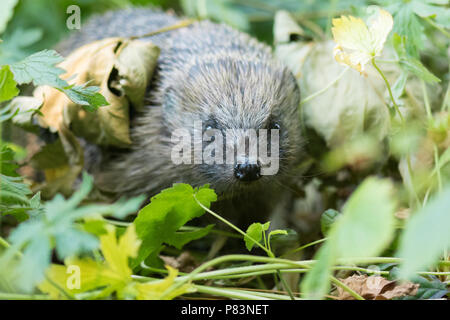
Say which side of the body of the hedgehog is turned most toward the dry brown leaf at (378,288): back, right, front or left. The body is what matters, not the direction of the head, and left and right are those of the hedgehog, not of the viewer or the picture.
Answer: front

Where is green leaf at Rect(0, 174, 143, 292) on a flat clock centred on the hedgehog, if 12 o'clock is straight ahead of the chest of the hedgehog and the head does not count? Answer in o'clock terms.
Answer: The green leaf is roughly at 2 o'clock from the hedgehog.

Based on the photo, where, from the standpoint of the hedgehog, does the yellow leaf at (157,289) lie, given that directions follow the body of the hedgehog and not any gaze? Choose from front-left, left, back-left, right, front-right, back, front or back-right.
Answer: front-right

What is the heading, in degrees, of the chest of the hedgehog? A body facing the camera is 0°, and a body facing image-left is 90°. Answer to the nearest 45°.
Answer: approximately 315°

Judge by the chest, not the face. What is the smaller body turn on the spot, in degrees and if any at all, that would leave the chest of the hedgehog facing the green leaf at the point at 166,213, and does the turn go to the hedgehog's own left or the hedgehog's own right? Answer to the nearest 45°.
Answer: approximately 45° to the hedgehog's own right

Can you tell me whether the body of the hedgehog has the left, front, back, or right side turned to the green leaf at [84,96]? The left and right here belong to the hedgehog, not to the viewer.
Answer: right

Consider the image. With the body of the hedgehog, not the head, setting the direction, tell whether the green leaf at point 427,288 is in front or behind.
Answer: in front
